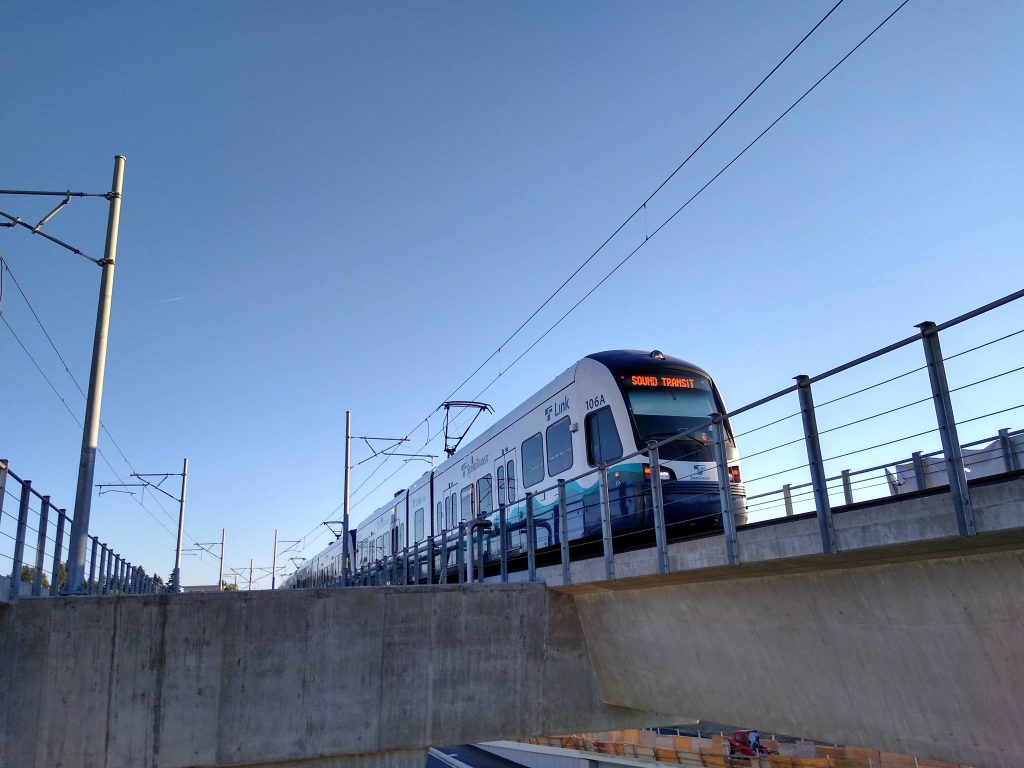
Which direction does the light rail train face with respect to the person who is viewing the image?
facing the viewer and to the right of the viewer

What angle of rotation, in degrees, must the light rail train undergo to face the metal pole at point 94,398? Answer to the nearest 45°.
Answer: approximately 135° to its right

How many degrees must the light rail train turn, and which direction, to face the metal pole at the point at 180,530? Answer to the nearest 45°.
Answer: approximately 180°
